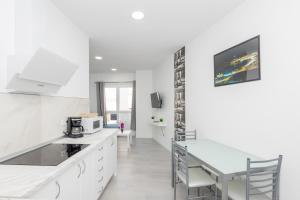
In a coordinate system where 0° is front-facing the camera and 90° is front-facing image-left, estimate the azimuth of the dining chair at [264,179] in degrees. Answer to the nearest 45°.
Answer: approximately 135°

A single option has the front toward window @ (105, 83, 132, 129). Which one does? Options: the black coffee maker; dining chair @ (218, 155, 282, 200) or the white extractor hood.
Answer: the dining chair

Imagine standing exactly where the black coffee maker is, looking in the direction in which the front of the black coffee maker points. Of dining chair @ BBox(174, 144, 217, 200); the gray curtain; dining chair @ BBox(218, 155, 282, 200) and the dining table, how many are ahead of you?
3

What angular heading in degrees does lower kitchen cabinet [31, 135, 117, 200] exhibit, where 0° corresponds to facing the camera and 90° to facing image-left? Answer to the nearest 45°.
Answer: approximately 270°

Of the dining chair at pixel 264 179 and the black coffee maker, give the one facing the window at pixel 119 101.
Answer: the dining chair

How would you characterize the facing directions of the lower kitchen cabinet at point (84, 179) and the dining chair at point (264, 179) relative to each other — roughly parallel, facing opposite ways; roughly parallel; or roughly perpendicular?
roughly perpendicular

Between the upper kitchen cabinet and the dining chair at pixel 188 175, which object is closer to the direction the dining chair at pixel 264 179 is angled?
the dining chair

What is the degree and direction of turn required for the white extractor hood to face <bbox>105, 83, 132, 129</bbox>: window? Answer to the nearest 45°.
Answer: approximately 90° to its left

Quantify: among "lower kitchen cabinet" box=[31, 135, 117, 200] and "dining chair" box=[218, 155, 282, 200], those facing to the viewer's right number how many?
1

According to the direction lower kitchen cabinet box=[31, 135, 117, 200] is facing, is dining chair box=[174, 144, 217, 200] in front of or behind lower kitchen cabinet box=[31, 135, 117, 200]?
in front

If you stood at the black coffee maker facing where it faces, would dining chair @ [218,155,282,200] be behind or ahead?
ahead

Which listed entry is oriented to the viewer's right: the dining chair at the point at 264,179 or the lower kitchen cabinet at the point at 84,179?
the lower kitchen cabinet

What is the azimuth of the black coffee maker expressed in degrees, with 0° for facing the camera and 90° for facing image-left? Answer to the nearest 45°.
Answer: approximately 315°
